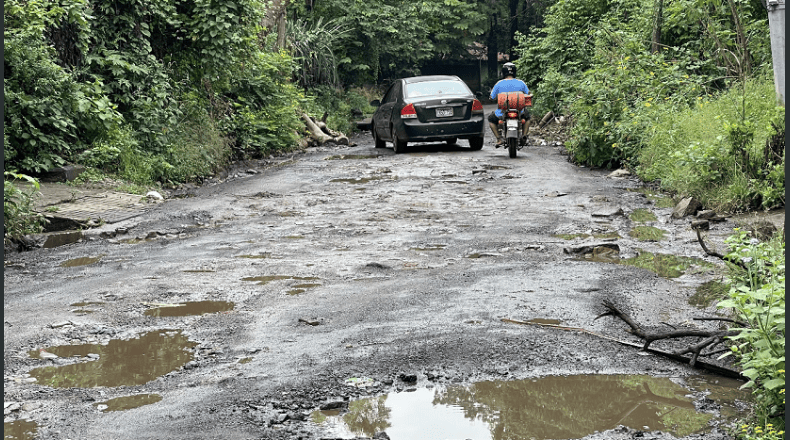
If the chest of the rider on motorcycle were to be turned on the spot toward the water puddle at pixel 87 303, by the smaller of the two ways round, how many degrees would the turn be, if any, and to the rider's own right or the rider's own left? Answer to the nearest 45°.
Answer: approximately 180°

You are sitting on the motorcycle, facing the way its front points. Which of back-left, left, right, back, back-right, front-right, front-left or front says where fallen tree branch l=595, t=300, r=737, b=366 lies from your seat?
back

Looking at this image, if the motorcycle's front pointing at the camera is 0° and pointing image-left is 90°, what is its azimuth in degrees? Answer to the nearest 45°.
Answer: approximately 180°

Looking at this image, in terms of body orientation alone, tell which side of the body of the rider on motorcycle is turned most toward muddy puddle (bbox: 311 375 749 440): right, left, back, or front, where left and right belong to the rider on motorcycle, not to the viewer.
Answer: back

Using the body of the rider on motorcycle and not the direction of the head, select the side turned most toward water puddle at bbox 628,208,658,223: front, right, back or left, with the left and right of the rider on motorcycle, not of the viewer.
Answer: back

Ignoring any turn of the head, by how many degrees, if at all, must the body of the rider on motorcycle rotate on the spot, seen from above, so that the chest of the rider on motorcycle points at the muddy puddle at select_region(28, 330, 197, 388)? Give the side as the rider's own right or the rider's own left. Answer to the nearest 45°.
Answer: approximately 180°

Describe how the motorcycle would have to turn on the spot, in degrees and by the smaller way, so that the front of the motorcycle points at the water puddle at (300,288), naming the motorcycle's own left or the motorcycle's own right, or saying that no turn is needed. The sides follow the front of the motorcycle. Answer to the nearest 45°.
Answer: approximately 180°

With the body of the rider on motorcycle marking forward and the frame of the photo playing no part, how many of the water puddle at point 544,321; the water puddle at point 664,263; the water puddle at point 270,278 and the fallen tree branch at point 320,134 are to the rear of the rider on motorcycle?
3

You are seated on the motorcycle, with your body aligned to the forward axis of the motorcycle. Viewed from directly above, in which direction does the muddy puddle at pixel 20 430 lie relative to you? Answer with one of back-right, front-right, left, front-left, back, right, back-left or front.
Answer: back

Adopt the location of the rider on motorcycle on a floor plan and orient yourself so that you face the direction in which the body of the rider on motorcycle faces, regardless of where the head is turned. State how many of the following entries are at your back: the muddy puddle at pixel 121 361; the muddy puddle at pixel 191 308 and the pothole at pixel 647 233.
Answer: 3

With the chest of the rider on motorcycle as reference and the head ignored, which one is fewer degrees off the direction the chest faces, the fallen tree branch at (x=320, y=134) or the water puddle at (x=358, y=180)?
the fallen tree branch

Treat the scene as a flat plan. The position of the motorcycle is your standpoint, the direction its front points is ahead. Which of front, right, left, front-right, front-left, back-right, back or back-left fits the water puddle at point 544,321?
back

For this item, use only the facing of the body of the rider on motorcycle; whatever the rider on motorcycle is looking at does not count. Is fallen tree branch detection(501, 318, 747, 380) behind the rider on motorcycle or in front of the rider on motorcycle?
behind

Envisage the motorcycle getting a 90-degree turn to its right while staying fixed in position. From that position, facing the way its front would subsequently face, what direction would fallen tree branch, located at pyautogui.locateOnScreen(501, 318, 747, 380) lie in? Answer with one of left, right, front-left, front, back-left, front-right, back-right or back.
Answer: right

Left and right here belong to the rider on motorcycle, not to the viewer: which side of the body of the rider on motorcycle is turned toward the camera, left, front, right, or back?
back

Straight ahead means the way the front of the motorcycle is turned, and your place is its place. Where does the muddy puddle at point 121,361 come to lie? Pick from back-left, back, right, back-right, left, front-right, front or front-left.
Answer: back
